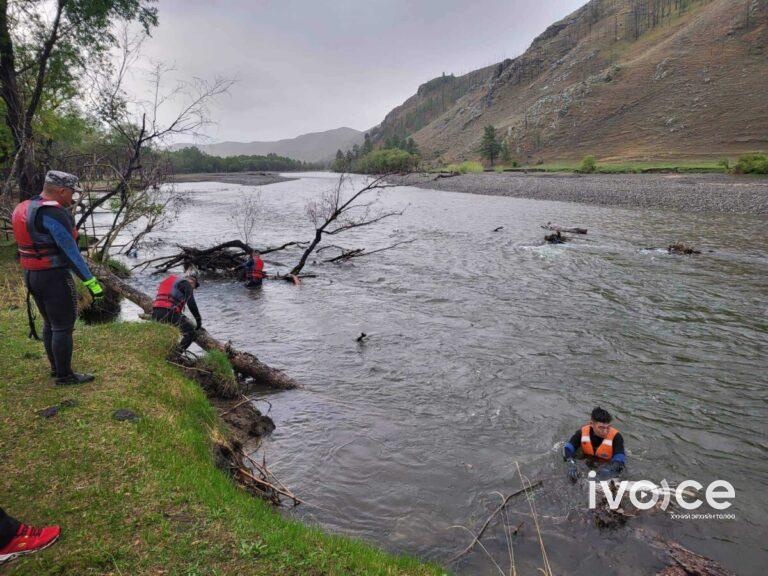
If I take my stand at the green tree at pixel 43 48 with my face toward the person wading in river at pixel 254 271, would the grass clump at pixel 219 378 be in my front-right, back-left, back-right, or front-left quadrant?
front-right

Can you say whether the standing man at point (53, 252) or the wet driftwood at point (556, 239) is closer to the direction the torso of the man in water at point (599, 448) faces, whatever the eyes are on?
the standing man

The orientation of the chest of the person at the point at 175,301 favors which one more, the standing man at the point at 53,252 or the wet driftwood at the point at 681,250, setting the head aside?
the wet driftwood

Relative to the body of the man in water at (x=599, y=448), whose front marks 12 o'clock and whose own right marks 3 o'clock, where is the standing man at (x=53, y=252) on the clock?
The standing man is roughly at 2 o'clock from the man in water.

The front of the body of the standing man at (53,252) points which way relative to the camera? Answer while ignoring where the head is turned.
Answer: to the viewer's right

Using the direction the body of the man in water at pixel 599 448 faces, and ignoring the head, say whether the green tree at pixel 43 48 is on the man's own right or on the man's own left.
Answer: on the man's own right

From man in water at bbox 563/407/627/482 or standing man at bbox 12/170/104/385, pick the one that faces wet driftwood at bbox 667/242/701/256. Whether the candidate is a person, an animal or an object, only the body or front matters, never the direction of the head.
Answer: the standing man

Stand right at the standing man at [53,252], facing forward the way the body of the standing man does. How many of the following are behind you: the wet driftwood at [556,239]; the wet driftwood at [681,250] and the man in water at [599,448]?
0

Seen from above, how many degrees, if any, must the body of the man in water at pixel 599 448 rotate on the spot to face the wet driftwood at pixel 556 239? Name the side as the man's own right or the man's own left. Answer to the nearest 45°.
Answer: approximately 180°

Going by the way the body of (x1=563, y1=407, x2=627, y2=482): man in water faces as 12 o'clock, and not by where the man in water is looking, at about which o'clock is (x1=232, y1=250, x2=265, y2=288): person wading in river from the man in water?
The person wading in river is roughly at 4 o'clock from the man in water.

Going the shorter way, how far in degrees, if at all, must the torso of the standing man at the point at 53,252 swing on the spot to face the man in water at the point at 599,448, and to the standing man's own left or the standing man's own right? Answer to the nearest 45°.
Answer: approximately 45° to the standing man's own right

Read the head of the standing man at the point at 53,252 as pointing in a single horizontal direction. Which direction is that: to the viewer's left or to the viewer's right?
to the viewer's right

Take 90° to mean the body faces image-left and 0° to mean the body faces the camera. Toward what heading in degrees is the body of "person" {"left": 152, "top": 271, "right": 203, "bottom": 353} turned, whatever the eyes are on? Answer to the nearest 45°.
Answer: approximately 270°

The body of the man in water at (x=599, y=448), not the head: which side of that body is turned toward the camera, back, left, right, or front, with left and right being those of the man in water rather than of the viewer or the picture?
front

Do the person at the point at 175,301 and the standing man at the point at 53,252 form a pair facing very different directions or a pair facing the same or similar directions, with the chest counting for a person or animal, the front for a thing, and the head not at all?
same or similar directions

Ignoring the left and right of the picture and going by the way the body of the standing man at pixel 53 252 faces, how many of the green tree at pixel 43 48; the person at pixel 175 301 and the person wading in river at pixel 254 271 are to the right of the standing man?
0
